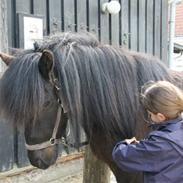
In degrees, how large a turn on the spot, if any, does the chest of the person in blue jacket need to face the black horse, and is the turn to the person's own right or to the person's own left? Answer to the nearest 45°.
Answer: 0° — they already face it

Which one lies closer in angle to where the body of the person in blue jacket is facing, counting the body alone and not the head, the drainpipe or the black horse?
the black horse

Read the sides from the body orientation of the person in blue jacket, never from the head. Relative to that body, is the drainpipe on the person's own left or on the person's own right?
on the person's own right

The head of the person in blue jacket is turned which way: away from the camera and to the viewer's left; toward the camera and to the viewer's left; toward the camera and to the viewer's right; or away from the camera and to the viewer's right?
away from the camera and to the viewer's left

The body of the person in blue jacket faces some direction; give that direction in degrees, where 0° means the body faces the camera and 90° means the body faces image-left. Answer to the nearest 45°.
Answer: approximately 135°
